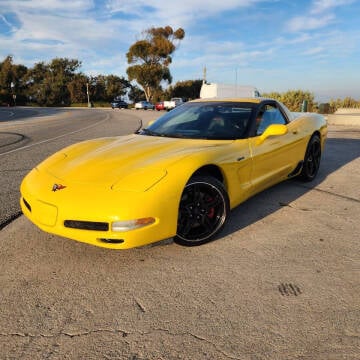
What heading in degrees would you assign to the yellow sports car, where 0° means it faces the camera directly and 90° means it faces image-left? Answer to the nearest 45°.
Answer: approximately 45°

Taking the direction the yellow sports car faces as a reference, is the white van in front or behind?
behind

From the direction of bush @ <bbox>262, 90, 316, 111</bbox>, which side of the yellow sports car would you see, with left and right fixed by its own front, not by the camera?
back
